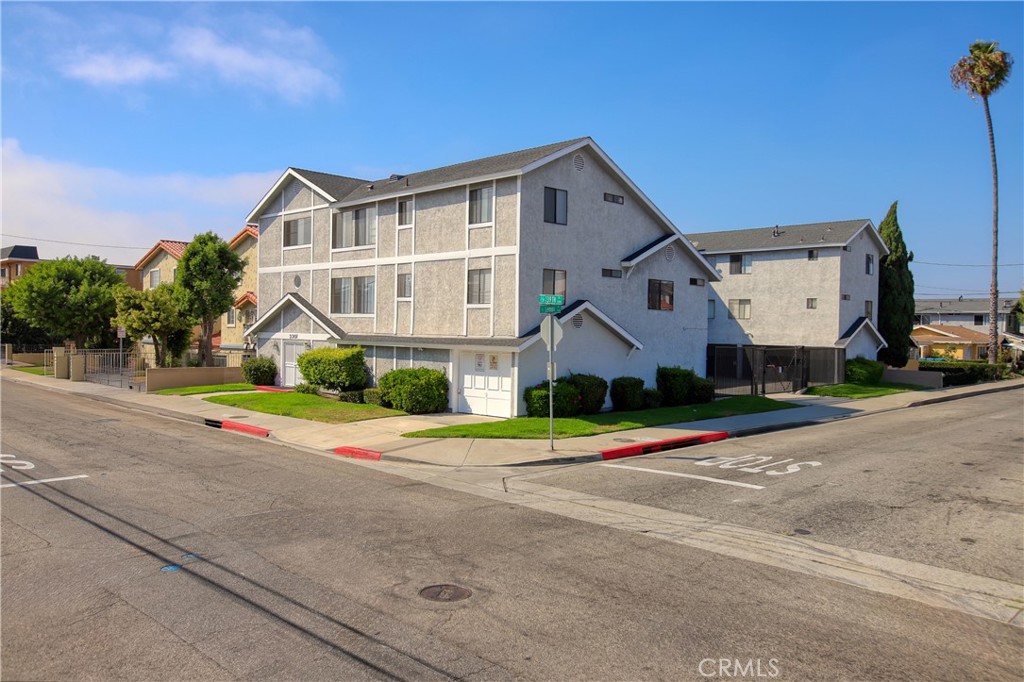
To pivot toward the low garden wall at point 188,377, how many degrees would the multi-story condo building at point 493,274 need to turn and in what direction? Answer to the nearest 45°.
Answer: approximately 90° to its right

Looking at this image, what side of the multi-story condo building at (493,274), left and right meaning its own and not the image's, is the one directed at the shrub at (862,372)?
back

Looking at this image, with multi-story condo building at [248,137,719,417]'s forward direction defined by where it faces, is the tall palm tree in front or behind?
behind

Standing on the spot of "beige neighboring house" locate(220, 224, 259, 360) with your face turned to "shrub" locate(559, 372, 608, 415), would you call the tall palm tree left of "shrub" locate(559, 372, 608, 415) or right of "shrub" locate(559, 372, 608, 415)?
left

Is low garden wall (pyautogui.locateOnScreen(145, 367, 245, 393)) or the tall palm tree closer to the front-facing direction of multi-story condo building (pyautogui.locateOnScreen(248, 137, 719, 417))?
the low garden wall

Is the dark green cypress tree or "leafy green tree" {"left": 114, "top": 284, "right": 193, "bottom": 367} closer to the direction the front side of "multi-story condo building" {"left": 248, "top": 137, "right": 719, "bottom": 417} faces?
the leafy green tree

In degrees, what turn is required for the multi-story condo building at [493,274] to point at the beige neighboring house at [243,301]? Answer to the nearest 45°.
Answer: approximately 90° to its right

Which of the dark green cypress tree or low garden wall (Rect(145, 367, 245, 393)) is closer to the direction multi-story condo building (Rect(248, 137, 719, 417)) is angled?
the low garden wall

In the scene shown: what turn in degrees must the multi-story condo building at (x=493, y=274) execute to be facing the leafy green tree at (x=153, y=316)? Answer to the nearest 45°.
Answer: approximately 90° to its right

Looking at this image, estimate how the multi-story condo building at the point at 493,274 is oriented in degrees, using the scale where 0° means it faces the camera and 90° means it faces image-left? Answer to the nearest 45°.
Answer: approximately 45°

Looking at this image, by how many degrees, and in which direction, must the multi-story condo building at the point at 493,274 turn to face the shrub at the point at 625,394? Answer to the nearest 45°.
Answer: approximately 135° to its left

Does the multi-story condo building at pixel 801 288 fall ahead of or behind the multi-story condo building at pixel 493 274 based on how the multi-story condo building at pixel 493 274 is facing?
behind

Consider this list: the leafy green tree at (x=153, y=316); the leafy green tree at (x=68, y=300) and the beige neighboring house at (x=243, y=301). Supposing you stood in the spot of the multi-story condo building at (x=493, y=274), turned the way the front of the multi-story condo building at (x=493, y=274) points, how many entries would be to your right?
3

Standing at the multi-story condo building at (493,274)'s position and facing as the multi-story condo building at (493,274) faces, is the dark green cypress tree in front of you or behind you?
behind
